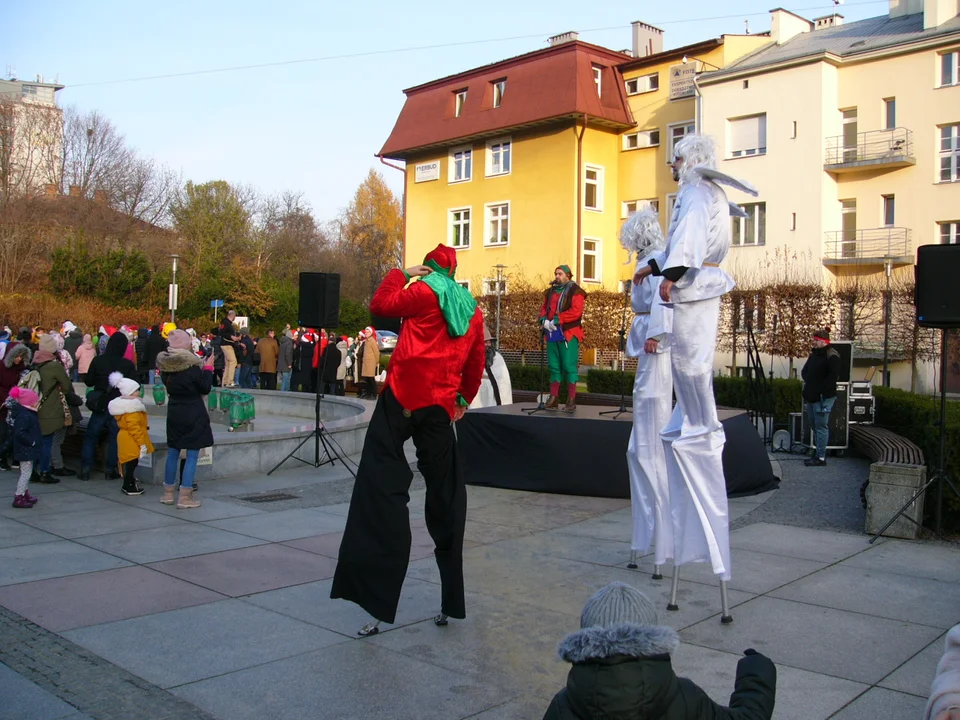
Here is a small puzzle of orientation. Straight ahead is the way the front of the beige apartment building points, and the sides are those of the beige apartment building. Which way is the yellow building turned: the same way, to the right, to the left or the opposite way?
the same way

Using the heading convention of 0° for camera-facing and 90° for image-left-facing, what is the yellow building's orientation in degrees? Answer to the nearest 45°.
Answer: approximately 45°

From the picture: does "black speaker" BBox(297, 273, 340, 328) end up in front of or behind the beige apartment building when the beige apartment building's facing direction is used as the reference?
in front

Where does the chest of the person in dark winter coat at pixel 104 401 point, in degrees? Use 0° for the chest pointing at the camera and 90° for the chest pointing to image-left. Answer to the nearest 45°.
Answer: approximately 180°

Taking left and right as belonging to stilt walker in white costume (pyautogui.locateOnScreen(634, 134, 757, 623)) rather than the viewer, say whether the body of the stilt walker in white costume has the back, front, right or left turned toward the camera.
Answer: left

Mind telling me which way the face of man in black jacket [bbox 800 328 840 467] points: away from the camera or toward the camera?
toward the camera

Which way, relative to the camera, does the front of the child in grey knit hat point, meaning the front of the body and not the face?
away from the camera

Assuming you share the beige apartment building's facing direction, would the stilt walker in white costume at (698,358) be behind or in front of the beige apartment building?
in front

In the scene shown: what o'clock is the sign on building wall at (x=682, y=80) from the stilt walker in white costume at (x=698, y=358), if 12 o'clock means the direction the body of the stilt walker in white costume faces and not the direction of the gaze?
The sign on building wall is roughly at 3 o'clock from the stilt walker in white costume.

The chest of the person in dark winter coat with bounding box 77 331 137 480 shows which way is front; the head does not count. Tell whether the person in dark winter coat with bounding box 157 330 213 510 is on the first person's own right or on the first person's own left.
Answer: on the first person's own right

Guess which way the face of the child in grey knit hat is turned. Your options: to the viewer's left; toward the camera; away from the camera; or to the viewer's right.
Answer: away from the camera

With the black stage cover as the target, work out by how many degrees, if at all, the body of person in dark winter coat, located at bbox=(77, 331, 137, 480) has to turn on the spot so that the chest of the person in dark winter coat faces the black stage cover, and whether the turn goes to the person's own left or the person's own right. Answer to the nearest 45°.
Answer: approximately 45° to the person's own right

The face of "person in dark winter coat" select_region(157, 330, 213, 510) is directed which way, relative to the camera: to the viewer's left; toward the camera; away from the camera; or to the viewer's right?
away from the camera
